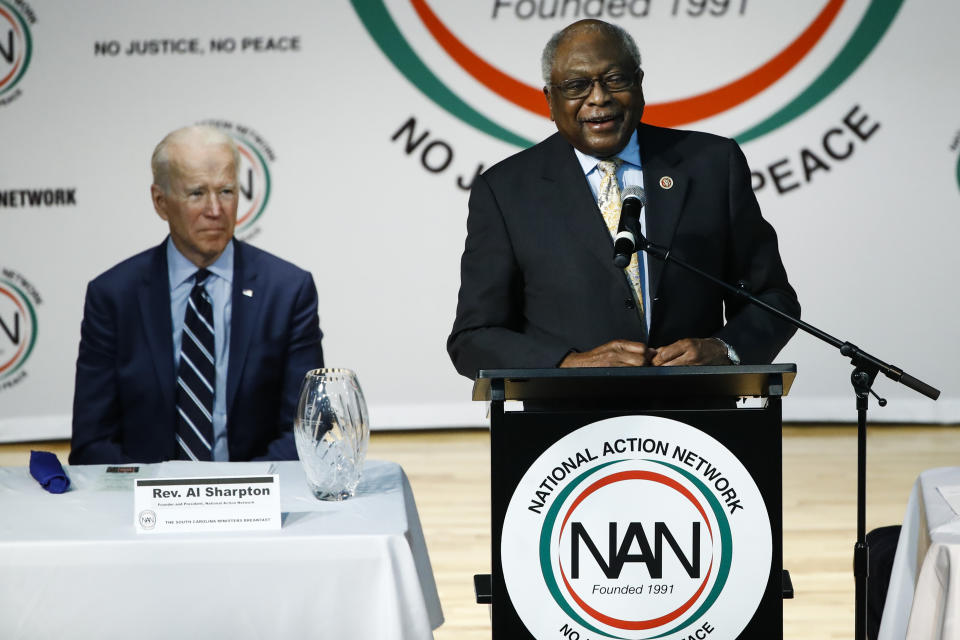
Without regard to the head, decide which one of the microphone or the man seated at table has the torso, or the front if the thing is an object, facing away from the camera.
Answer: the microphone

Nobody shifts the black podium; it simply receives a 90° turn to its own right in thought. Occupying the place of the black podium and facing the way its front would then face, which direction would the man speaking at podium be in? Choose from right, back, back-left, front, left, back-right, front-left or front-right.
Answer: right

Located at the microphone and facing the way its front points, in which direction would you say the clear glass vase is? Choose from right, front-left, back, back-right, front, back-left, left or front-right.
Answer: left

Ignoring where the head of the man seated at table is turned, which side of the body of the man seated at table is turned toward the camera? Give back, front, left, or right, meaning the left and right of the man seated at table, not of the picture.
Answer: front

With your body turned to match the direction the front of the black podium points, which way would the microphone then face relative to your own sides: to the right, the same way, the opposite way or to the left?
the opposite way

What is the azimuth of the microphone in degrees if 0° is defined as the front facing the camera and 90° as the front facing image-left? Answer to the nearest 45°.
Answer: approximately 180°

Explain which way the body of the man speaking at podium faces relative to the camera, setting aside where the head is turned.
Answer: toward the camera

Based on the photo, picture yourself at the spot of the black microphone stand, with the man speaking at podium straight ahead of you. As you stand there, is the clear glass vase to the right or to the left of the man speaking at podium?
left

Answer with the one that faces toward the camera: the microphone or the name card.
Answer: the name card

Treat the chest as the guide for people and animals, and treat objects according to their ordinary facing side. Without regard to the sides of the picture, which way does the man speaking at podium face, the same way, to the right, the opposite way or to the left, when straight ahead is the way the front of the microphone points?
the opposite way

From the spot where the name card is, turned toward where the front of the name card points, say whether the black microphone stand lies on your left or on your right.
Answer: on your left

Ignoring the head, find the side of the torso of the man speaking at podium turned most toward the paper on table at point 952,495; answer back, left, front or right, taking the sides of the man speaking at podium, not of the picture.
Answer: left

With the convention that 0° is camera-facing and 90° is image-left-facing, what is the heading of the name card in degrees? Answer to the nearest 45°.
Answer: approximately 0°

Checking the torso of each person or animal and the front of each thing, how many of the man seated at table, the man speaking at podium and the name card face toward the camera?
3

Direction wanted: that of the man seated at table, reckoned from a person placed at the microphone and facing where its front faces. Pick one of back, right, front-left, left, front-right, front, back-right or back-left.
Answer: front-left

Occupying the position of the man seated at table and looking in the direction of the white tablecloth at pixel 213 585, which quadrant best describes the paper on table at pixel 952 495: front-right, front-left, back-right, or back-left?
front-left

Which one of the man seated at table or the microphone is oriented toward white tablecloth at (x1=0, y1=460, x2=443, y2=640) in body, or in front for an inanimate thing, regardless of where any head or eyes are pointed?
the man seated at table

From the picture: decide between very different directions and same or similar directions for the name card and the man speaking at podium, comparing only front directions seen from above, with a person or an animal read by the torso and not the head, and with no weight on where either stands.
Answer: same or similar directions

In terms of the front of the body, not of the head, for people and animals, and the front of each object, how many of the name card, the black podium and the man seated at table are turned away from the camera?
0
